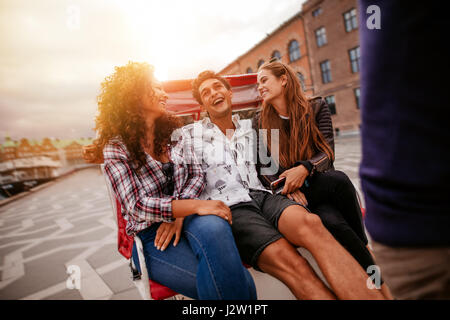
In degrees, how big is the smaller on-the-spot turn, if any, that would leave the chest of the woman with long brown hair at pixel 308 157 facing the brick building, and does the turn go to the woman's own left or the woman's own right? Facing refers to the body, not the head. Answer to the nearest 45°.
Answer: approximately 135° to the woman's own right

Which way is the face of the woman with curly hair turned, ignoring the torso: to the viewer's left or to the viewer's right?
to the viewer's right

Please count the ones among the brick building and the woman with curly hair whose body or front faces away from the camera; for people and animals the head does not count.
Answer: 0

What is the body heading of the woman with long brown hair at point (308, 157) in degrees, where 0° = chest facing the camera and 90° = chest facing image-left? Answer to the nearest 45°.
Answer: approximately 45°

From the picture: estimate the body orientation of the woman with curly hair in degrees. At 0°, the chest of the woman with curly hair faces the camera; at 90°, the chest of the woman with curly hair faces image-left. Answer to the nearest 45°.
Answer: approximately 315°

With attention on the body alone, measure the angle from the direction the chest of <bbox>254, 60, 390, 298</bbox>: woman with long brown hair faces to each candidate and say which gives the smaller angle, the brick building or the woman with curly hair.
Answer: the woman with curly hair

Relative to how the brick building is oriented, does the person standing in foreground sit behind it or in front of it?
in front

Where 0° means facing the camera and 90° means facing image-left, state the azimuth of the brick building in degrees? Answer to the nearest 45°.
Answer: approximately 45°

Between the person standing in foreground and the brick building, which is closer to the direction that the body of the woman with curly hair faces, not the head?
the person standing in foreground

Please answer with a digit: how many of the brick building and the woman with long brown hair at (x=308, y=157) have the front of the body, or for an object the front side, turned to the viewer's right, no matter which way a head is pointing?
0
